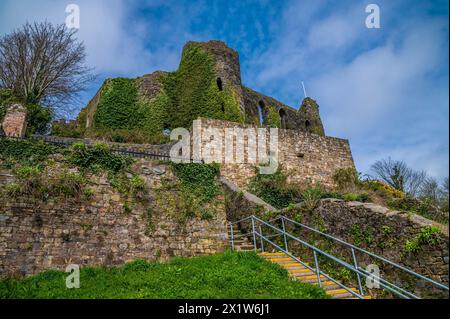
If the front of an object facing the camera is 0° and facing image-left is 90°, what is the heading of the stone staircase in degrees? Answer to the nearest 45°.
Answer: approximately 315°

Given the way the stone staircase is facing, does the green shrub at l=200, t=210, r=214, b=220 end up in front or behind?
behind

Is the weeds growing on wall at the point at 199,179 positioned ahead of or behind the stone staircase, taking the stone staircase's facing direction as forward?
behind

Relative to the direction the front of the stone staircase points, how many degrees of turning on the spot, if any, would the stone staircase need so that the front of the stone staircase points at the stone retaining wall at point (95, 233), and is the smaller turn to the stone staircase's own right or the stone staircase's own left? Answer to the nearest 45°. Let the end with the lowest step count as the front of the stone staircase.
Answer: approximately 135° to the stone staircase's own right

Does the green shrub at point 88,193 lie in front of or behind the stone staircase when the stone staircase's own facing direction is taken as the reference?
behind

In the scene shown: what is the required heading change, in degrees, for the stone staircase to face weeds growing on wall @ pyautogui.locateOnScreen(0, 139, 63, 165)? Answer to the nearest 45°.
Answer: approximately 135° to its right

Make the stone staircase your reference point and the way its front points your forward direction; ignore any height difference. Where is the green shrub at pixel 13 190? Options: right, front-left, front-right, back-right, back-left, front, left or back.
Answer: back-right

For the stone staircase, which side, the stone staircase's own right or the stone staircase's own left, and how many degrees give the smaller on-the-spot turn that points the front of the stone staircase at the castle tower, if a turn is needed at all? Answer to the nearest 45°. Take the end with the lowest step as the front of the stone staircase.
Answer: approximately 135° to the stone staircase's own left

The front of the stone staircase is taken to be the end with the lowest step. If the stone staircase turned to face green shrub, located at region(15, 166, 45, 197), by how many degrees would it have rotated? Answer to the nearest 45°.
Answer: approximately 135° to its right
